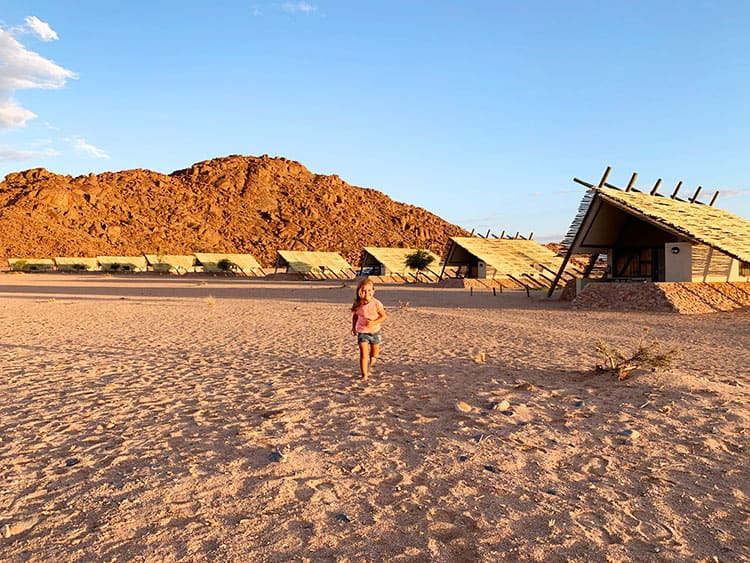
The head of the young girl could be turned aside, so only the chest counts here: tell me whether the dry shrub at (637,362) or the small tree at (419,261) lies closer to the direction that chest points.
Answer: the dry shrub

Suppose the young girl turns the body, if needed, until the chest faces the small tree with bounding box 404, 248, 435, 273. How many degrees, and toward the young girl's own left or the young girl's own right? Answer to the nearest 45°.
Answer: approximately 180°

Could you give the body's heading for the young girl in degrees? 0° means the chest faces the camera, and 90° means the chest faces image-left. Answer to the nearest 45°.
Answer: approximately 0°

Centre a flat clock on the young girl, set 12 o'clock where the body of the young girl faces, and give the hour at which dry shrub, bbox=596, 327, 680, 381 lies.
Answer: The dry shrub is roughly at 9 o'clock from the young girl.
